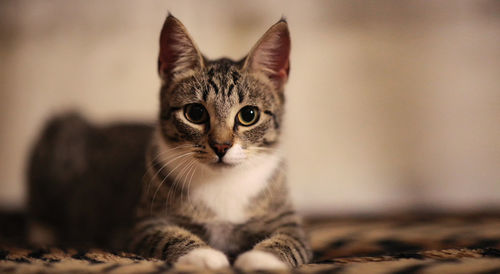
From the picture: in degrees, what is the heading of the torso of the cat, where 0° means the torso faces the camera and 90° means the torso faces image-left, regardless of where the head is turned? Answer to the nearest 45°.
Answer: approximately 315°
